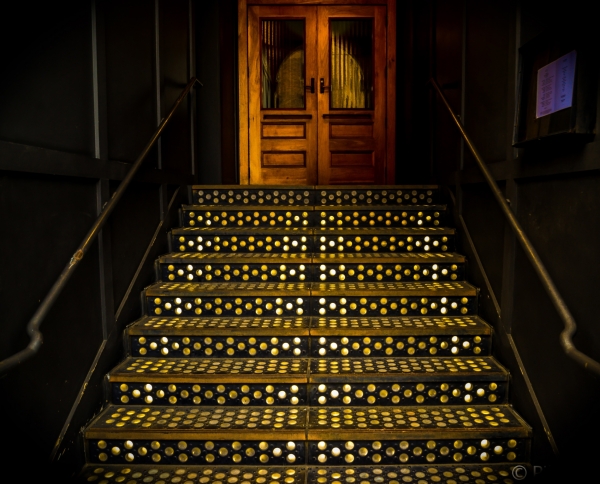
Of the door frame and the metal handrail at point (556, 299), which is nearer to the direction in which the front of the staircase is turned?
the metal handrail

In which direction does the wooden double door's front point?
toward the camera

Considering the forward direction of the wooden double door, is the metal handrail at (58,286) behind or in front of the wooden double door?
in front

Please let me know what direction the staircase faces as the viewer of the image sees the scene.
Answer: facing the viewer

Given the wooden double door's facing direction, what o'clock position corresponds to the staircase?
The staircase is roughly at 12 o'clock from the wooden double door.

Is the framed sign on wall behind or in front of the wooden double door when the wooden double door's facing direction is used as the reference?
in front

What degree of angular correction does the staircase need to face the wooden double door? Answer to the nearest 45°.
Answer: approximately 180°
